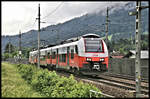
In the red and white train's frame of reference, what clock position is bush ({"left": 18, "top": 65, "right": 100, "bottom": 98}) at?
The bush is roughly at 2 o'clock from the red and white train.
